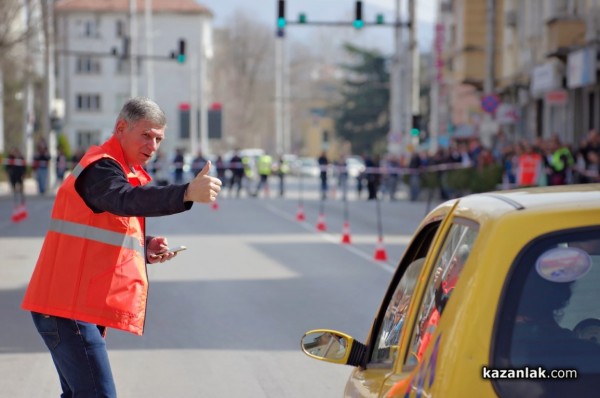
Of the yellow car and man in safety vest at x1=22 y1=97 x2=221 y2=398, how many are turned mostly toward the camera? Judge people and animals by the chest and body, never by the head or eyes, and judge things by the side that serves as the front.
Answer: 0

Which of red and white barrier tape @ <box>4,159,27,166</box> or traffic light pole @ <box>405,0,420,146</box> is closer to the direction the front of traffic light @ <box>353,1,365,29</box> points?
the red and white barrier tape

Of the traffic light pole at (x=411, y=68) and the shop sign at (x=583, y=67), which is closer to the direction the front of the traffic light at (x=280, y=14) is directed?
the shop sign

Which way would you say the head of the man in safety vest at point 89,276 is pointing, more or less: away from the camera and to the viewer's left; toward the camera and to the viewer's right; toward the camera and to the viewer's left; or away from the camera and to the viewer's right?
toward the camera and to the viewer's right

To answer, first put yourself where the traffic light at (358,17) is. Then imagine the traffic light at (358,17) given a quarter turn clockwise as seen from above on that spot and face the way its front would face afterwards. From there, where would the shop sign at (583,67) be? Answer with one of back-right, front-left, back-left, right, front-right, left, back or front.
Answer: back-left

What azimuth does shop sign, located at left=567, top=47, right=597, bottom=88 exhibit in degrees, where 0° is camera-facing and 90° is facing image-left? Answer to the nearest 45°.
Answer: approximately 45°

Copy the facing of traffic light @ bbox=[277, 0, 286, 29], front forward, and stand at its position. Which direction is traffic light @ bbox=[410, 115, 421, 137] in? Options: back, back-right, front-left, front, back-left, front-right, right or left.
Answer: back-left

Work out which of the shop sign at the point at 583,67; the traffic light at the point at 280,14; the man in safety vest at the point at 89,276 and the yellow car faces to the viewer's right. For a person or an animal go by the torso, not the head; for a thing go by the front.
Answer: the man in safety vest

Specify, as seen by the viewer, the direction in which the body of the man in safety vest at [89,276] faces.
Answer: to the viewer's right

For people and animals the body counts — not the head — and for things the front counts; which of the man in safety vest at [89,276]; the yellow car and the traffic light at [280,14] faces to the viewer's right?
the man in safety vest

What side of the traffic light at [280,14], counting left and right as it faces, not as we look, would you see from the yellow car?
front

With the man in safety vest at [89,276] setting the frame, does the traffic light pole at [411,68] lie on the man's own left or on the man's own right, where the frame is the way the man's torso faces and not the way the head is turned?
on the man's own left
